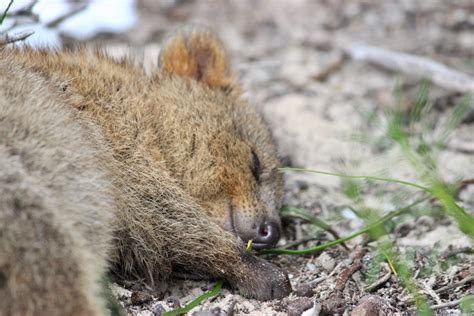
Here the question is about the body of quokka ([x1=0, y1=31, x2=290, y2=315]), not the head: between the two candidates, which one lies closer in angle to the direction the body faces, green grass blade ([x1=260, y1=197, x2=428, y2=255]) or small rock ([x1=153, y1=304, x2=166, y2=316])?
the green grass blade

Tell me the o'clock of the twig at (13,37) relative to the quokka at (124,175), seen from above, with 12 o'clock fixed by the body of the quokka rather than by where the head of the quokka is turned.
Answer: The twig is roughly at 8 o'clock from the quokka.

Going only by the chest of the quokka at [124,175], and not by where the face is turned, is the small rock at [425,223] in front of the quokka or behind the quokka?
in front

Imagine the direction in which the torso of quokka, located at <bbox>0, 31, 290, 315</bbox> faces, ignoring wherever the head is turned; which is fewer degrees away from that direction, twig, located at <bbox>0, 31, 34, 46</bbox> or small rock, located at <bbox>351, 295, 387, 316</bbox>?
the small rock

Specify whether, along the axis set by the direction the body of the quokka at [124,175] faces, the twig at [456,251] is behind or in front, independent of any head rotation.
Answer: in front

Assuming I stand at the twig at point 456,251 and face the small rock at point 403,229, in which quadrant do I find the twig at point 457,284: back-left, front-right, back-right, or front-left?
back-left

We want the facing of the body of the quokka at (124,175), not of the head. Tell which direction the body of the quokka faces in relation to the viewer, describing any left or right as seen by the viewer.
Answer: facing to the right of the viewer

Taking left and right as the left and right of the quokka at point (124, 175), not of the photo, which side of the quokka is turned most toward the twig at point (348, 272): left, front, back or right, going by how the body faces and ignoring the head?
front

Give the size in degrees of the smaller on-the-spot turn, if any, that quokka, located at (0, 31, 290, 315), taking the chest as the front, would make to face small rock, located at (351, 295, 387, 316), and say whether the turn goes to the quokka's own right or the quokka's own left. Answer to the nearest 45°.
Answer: approximately 45° to the quokka's own right

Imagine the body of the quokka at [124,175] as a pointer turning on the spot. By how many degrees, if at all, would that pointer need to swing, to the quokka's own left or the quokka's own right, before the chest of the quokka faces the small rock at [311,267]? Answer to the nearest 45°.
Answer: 0° — it already faces it
